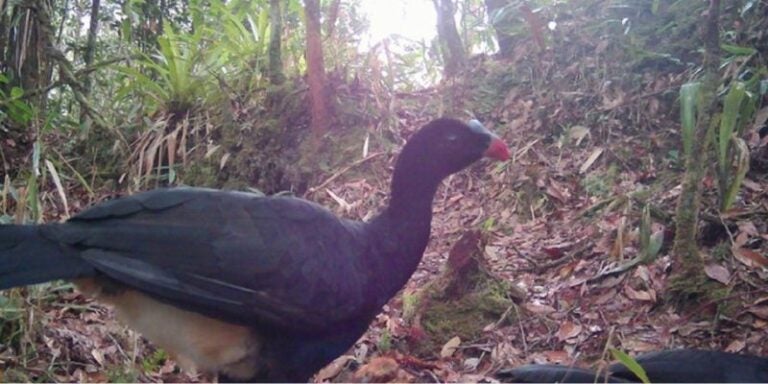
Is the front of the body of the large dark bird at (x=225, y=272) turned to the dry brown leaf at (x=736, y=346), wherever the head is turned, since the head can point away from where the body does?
yes

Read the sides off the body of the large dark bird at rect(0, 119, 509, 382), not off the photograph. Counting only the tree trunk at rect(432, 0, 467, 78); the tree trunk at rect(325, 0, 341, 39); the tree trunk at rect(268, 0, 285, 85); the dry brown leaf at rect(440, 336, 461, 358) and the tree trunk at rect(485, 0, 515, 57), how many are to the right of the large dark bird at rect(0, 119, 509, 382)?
0

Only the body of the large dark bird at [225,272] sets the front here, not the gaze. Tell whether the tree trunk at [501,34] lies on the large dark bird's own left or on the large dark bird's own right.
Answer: on the large dark bird's own left

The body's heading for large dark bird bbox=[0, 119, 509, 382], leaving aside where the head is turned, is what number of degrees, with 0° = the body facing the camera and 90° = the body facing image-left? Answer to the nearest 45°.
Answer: approximately 270°

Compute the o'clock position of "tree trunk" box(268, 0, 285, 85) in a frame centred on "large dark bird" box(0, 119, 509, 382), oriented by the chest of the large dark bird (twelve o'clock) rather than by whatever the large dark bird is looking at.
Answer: The tree trunk is roughly at 9 o'clock from the large dark bird.

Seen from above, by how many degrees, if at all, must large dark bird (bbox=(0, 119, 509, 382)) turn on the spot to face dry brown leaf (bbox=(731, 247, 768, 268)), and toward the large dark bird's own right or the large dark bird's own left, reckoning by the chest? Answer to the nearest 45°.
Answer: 0° — it already faces it

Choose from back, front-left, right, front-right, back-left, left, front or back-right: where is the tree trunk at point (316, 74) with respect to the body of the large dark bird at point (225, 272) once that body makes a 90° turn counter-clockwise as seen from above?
front

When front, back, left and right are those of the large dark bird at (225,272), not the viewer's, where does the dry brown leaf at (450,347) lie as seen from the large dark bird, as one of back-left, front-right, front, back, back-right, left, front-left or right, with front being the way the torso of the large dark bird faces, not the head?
front-left

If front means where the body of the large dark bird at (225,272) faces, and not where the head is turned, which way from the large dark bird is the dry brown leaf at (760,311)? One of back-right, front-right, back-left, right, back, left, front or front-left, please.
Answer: front

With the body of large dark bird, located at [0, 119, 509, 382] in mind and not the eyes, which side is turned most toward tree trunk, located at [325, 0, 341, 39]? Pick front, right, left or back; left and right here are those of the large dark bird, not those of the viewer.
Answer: left

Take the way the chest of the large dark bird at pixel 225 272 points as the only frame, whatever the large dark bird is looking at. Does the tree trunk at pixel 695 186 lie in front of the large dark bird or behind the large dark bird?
in front

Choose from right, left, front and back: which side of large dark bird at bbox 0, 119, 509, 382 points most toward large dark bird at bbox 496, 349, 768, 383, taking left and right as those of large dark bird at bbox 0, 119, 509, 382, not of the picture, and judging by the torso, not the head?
front
